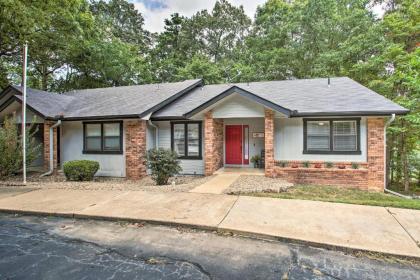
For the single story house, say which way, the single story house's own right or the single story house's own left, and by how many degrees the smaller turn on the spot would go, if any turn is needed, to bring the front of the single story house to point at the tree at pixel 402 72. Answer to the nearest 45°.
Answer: approximately 90° to the single story house's own left

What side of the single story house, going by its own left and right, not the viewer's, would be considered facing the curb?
front

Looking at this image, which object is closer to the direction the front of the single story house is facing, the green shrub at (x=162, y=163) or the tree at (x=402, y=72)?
the green shrub

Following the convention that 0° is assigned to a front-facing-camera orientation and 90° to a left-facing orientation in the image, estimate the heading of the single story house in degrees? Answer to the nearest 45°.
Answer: approximately 0°

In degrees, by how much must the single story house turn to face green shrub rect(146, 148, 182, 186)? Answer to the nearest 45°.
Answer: approximately 45° to its right

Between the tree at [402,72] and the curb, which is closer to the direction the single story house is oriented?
the curb

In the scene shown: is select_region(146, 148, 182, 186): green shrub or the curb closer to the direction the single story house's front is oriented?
the curb

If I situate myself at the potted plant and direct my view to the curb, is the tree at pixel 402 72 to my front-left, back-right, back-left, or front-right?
back-left
